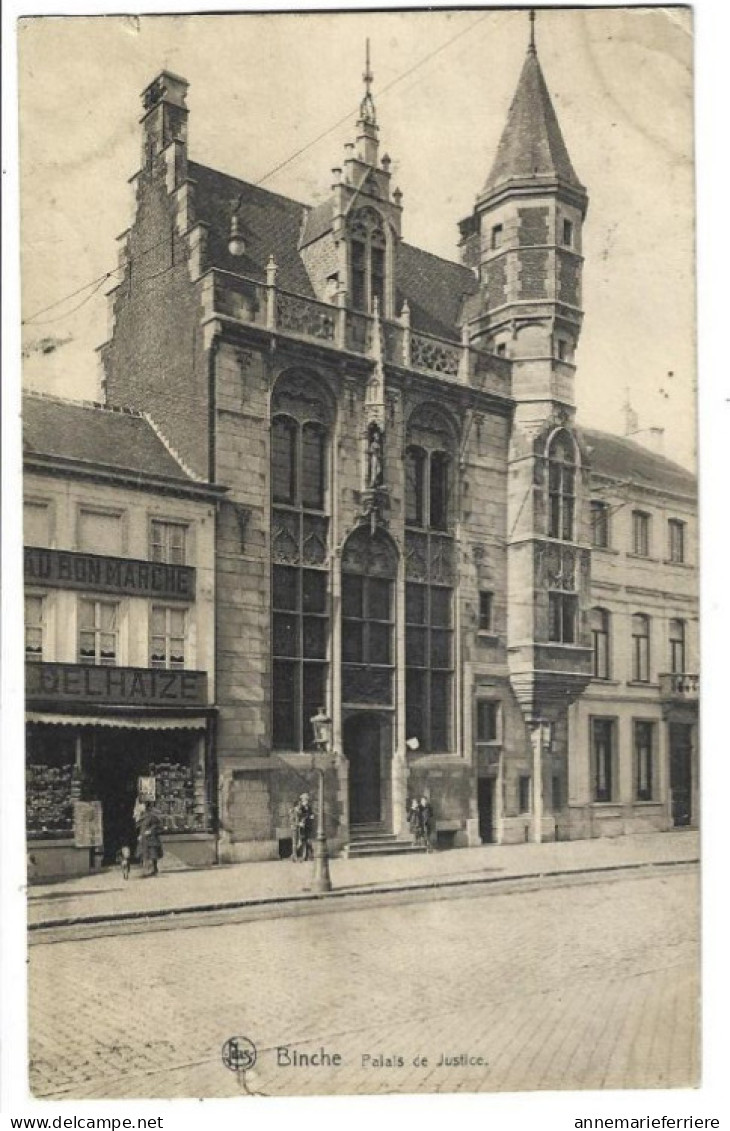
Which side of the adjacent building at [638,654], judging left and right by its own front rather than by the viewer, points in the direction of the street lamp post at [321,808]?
right

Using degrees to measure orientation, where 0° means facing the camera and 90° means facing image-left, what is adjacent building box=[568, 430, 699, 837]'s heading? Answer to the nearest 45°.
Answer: approximately 315°

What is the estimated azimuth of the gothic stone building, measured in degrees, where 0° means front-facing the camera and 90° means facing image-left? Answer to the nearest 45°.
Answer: approximately 315°
